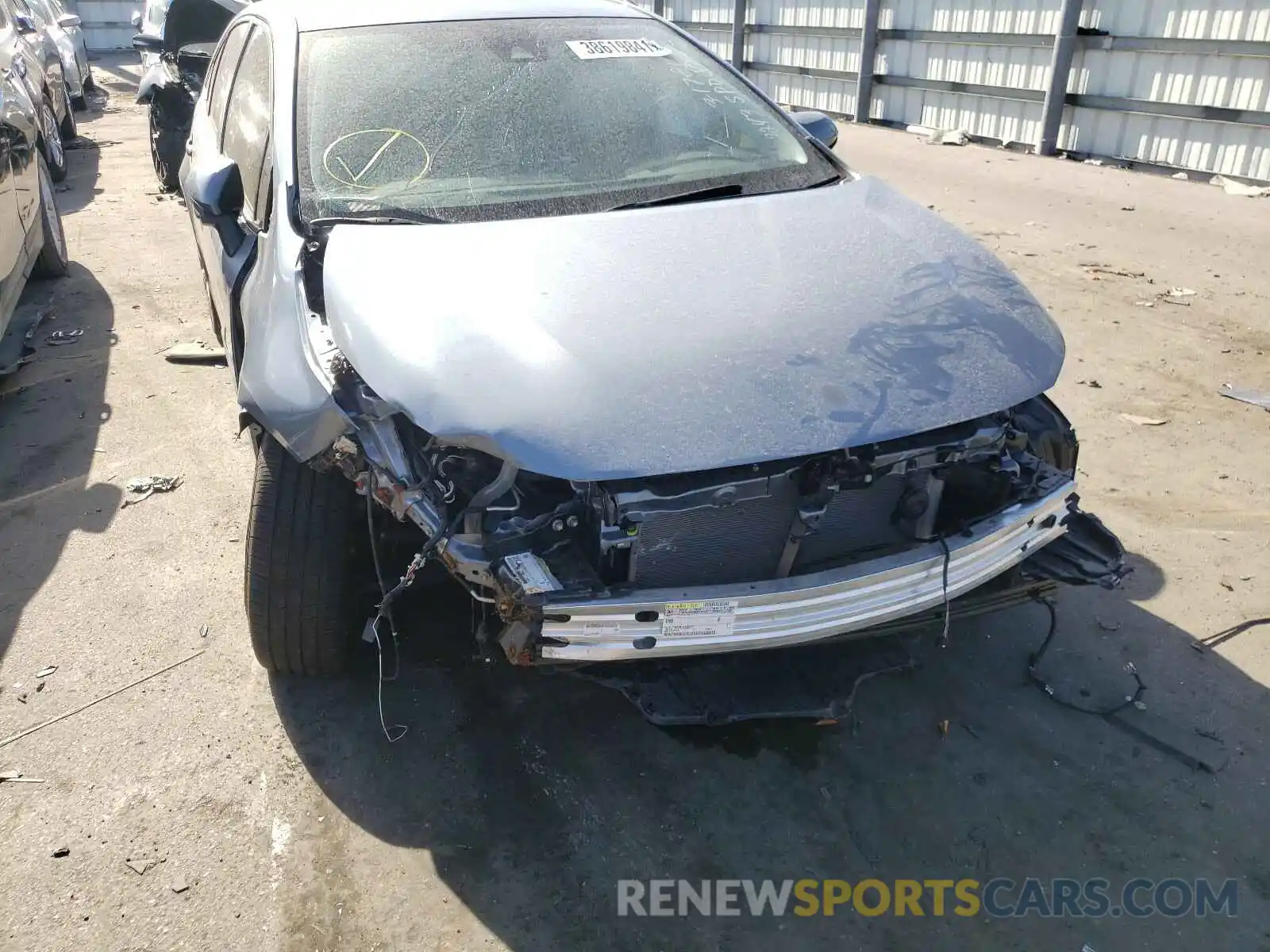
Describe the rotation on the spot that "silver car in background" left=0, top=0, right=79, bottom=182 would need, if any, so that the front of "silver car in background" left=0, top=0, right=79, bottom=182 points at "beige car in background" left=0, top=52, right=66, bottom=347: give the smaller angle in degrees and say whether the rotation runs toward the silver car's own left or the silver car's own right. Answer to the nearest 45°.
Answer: approximately 45° to the silver car's own right

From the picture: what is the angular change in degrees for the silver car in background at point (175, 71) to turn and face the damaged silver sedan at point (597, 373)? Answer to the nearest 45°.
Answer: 0° — it already faces it

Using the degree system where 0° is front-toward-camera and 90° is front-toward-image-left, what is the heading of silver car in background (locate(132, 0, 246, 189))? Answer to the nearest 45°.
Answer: approximately 0°

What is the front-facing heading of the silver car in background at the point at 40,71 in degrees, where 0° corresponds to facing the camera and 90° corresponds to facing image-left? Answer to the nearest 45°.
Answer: approximately 315°

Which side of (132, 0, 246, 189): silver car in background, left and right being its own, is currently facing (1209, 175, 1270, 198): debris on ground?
left

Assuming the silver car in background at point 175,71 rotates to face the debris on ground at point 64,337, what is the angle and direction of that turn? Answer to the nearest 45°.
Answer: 0° — it already faces it

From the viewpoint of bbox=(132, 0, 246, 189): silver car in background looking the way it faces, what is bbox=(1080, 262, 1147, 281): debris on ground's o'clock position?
The debris on ground is roughly at 10 o'clock from the silver car in background.

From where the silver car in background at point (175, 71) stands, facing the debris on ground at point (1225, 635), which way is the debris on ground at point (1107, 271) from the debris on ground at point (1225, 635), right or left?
left
